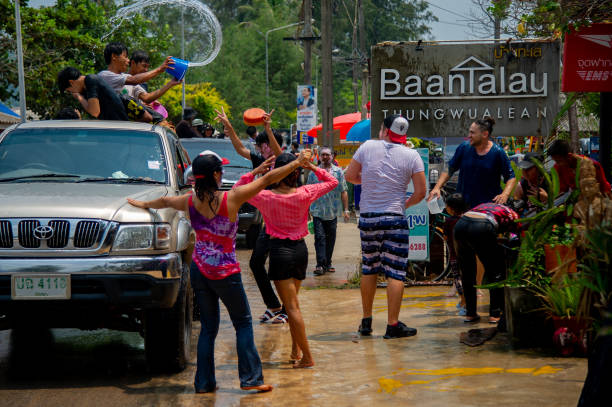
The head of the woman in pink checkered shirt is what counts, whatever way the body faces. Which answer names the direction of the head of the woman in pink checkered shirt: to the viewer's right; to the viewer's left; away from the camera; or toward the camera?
away from the camera

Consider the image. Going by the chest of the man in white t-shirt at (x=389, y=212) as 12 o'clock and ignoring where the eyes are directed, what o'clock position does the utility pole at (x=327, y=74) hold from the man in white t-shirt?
The utility pole is roughly at 12 o'clock from the man in white t-shirt.

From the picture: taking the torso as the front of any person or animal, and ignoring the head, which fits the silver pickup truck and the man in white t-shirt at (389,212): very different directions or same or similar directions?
very different directions

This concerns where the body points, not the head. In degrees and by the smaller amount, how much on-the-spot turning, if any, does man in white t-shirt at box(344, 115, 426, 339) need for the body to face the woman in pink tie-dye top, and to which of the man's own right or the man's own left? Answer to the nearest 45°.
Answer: approximately 135° to the man's own left

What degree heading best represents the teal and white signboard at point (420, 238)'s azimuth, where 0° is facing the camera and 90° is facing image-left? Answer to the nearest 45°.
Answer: approximately 0°

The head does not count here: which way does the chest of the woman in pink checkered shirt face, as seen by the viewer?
away from the camera

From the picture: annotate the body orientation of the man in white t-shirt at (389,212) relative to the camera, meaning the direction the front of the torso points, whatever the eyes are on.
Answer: away from the camera

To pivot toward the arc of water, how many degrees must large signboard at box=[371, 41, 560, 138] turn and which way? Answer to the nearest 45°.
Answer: approximately 90° to its right

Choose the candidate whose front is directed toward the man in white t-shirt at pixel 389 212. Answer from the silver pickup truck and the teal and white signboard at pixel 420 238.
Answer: the teal and white signboard
